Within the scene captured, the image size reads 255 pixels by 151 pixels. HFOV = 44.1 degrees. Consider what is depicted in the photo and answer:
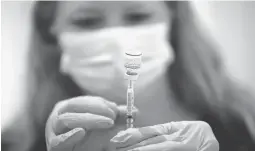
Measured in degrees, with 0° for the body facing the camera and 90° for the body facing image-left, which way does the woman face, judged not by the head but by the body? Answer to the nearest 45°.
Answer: approximately 0°
